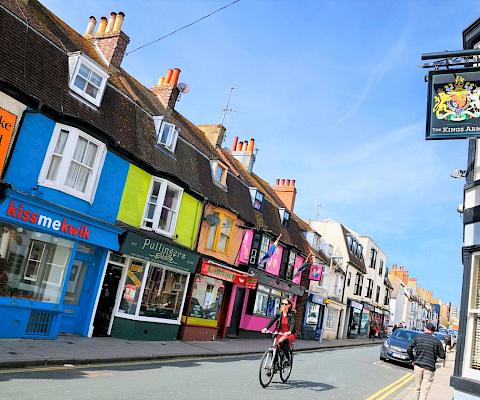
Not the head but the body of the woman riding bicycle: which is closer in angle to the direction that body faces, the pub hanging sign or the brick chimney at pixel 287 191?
the pub hanging sign

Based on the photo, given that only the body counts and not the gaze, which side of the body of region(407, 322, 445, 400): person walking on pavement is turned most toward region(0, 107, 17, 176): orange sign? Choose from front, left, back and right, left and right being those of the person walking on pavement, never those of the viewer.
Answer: left

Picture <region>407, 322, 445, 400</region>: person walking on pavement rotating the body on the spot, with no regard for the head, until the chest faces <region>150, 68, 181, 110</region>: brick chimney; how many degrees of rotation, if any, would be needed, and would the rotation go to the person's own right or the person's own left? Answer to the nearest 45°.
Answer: approximately 45° to the person's own left

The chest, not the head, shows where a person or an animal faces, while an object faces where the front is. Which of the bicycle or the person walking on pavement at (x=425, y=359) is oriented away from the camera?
the person walking on pavement

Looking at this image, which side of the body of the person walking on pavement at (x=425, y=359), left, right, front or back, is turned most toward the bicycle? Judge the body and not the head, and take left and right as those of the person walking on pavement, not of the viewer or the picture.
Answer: left

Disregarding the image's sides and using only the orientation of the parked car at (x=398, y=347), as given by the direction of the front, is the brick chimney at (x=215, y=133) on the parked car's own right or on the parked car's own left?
on the parked car's own right

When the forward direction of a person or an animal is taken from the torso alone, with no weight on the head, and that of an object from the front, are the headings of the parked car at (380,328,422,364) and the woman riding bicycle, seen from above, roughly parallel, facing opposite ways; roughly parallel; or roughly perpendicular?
roughly parallel

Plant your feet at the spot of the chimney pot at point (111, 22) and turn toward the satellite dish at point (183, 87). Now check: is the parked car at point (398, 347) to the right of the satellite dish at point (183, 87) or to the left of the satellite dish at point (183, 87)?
right

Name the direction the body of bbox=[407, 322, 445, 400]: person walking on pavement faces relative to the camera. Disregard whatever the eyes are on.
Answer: away from the camera

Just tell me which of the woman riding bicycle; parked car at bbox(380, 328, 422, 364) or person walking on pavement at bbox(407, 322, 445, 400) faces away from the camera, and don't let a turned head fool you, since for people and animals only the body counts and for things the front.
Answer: the person walking on pavement

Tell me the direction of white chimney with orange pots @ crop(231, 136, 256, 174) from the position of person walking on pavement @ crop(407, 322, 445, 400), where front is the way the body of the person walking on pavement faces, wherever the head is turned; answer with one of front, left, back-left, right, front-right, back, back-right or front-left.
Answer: front-left

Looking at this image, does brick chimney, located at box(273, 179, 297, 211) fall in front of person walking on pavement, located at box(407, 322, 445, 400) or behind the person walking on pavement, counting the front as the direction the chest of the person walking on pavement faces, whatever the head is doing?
in front

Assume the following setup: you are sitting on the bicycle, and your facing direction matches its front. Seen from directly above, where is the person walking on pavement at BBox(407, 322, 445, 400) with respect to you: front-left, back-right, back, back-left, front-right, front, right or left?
back-left

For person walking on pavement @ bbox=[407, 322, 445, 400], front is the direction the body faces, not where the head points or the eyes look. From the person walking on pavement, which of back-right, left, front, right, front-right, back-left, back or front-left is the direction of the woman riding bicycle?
left

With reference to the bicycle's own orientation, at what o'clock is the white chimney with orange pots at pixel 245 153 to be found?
The white chimney with orange pots is roughly at 4 o'clock from the bicycle.

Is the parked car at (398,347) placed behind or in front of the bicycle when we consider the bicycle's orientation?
behind

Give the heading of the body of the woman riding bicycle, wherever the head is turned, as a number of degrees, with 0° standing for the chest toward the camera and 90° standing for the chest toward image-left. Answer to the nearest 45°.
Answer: approximately 45°

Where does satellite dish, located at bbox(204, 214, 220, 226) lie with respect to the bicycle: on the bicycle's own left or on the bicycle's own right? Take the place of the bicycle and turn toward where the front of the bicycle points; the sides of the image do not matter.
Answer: on the bicycle's own right
